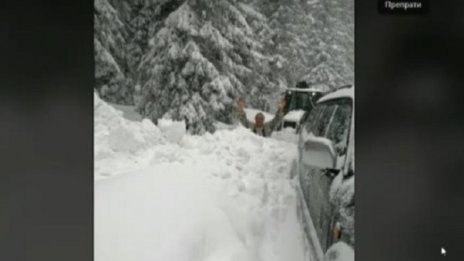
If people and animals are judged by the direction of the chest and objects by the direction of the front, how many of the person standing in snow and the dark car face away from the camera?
0

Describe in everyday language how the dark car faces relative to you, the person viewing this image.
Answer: facing the viewer and to the right of the viewer

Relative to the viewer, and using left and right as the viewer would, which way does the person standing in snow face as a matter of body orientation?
facing the viewer
